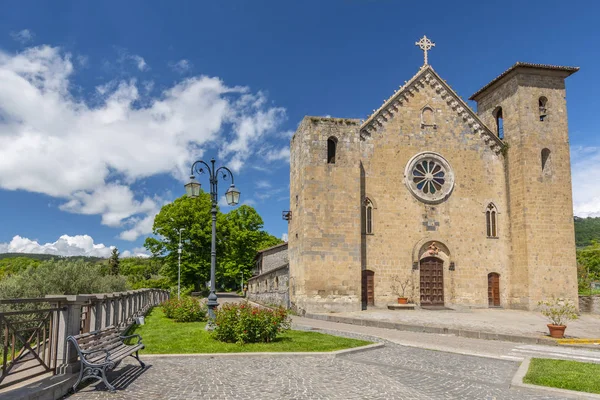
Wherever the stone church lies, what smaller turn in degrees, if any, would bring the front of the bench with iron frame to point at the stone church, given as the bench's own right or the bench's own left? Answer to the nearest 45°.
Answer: approximately 90° to the bench's own left

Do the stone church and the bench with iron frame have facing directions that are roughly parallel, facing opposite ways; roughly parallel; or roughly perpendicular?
roughly perpendicular

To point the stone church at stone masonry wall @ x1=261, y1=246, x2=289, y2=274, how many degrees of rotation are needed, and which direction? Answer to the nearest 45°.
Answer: approximately 135° to its right

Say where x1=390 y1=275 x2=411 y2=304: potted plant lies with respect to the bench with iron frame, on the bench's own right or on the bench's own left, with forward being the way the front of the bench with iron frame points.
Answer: on the bench's own left

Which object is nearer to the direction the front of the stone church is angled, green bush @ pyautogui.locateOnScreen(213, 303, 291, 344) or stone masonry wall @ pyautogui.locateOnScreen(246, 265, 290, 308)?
the green bush

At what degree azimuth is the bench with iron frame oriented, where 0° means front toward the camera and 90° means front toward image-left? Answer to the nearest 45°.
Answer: approximately 315°

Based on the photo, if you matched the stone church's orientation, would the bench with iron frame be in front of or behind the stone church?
in front

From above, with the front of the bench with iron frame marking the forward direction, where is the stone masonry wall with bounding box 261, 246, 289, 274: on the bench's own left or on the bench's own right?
on the bench's own left

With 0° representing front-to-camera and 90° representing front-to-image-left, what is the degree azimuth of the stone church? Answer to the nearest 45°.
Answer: approximately 0°
